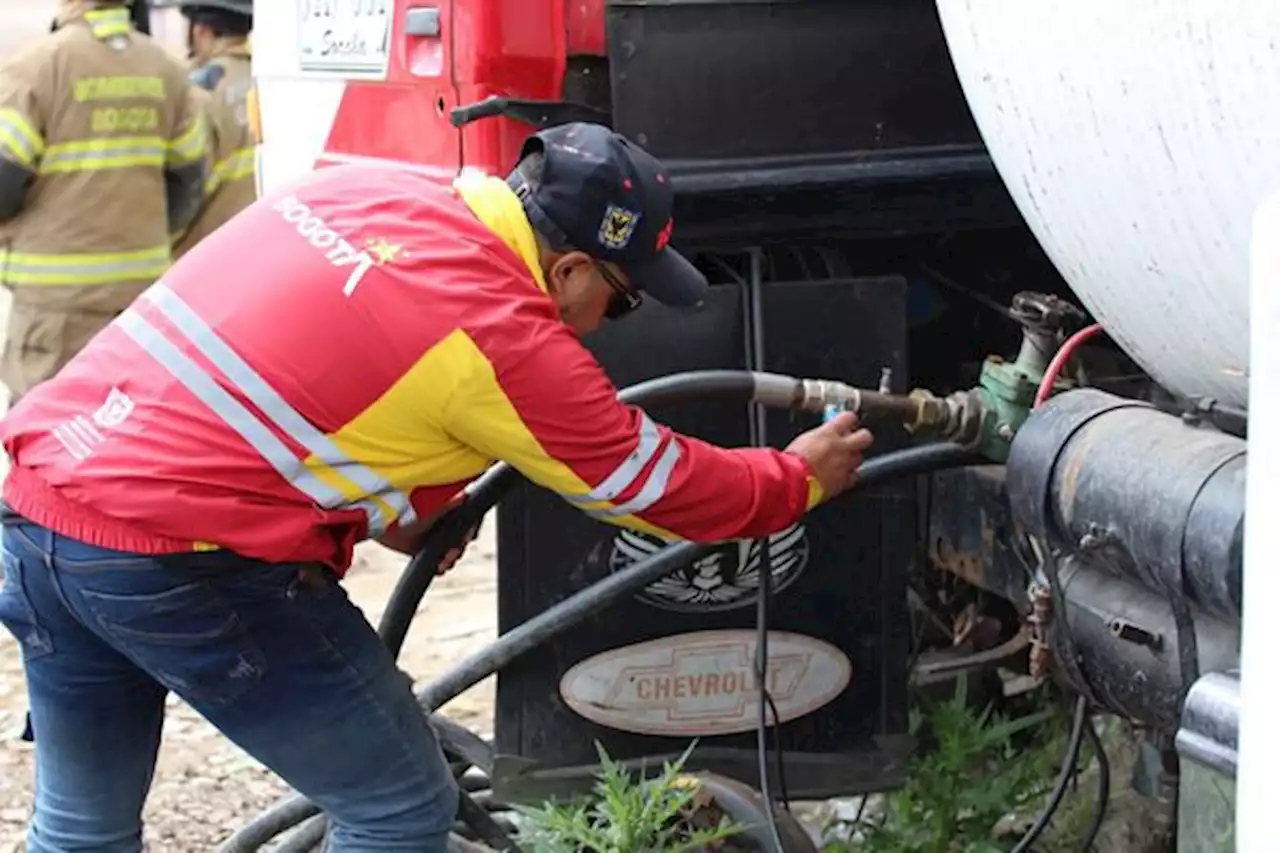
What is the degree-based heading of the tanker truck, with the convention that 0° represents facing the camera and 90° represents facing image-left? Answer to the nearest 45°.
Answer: approximately 135°

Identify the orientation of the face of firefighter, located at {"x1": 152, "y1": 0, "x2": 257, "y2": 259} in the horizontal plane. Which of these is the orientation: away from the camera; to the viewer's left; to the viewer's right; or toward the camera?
to the viewer's left
